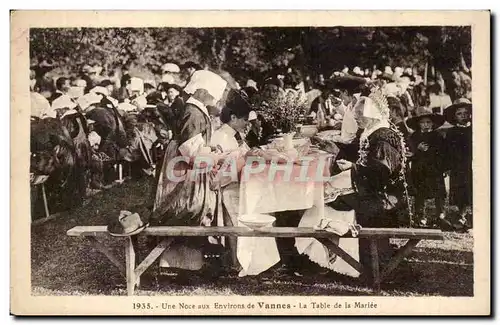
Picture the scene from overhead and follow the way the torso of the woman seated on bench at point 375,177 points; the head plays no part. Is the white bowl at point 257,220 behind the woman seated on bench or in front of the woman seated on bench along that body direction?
in front

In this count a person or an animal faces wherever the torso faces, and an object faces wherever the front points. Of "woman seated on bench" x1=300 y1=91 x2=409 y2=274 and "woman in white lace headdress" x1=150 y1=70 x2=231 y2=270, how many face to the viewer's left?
1

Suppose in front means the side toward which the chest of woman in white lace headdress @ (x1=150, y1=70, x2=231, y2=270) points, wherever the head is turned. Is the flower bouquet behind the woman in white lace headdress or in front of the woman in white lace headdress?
in front

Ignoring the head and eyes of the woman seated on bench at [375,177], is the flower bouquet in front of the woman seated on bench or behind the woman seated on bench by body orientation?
in front

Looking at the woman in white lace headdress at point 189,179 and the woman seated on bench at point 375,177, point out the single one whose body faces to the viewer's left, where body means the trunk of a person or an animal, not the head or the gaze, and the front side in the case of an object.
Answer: the woman seated on bench

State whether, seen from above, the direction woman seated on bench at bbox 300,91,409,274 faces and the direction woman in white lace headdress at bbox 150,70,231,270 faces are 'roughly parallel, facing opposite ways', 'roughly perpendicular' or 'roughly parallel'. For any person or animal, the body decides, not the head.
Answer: roughly parallel, facing opposite ways

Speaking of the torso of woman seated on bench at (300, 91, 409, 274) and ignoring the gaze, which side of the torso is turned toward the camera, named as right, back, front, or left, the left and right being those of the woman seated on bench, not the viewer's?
left

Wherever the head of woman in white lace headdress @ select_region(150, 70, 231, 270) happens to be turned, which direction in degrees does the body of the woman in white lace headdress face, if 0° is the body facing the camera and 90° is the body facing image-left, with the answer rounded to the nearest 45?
approximately 270°
